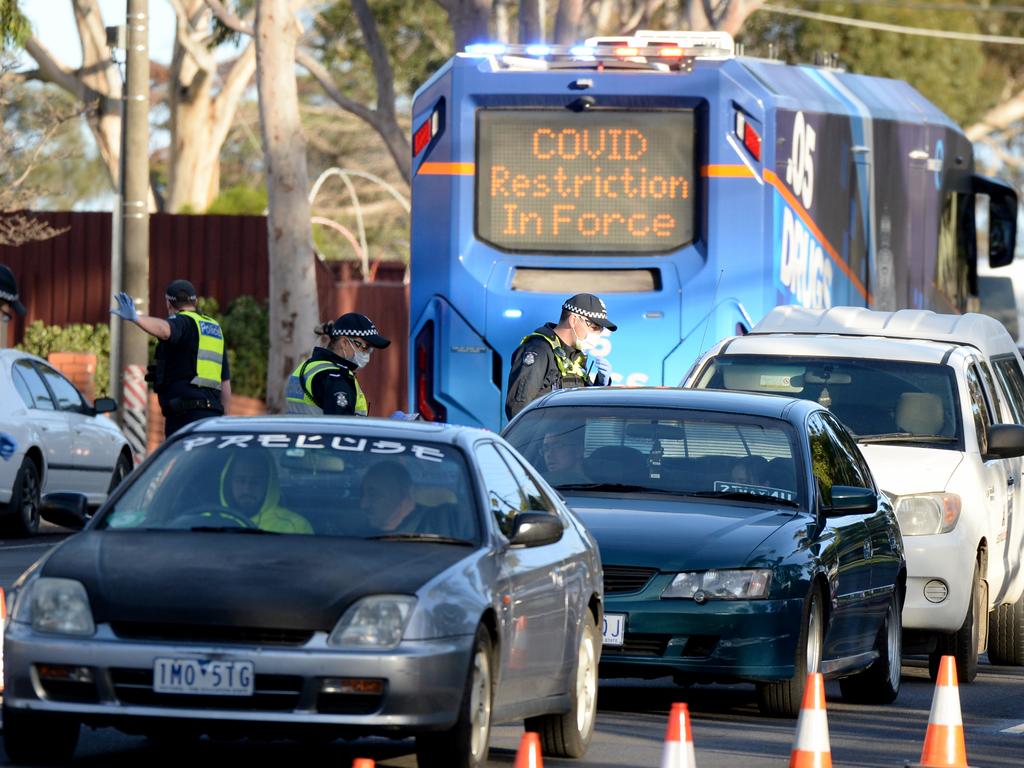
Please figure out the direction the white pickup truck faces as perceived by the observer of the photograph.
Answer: facing the viewer and to the left of the viewer

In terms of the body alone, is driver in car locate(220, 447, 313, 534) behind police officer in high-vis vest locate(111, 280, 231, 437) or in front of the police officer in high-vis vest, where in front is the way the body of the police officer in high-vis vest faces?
behind

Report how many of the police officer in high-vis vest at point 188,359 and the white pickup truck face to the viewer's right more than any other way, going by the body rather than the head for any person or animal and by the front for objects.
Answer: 0

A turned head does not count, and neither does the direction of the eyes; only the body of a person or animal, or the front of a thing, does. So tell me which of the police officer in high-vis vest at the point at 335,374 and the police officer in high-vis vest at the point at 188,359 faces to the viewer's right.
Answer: the police officer in high-vis vest at the point at 335,374

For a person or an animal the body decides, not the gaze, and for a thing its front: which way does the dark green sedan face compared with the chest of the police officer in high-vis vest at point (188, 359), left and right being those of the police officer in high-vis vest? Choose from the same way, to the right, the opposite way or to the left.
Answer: to the left

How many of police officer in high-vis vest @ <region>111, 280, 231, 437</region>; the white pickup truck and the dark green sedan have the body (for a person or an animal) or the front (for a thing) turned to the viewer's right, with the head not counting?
0

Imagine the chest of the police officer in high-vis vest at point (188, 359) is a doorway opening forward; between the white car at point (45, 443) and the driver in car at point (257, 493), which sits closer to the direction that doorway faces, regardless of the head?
the white car

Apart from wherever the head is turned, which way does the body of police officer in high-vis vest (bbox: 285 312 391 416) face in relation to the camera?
to the viewer's right

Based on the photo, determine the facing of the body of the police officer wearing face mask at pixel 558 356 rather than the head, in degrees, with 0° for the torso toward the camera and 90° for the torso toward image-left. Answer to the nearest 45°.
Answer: approximately 315°

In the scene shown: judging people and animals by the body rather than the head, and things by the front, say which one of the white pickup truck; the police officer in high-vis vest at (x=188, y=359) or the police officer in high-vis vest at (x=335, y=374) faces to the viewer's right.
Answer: the police officer in high-vis vest at (x=335, y=374)

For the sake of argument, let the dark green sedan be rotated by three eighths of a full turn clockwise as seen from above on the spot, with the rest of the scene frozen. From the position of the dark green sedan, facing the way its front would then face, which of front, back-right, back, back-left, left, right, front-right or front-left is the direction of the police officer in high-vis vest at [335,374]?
front-left

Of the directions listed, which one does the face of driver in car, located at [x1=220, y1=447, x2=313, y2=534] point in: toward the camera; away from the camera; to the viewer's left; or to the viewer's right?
toward the camera

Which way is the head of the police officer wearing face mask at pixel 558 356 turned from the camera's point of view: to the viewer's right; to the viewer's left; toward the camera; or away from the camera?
to the viewer's right
